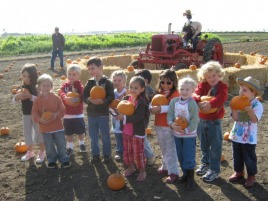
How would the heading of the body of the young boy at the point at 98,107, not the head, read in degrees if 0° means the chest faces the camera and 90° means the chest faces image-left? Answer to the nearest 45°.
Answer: approximately 0°

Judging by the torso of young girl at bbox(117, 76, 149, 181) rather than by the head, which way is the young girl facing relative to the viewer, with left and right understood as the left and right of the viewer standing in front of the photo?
facing the viewer and to the left of the viewer

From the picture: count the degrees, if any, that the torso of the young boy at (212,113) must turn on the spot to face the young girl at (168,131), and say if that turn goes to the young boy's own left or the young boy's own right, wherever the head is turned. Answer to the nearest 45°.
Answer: approximately 45° to the young boy's own right

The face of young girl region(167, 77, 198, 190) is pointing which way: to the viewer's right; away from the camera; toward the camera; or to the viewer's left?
toward the camera

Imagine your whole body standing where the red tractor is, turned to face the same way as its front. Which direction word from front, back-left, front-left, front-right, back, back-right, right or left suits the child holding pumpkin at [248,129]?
front-left

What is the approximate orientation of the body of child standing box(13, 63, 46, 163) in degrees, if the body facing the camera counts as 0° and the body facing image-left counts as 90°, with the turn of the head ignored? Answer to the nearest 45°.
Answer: approximately 45°

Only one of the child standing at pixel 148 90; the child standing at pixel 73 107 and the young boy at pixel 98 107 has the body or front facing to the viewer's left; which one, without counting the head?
the child standing at pixel 148 90

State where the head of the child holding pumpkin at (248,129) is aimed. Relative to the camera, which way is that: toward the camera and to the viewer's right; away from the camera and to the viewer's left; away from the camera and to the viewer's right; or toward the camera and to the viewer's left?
toward the camera and to the viewer's left

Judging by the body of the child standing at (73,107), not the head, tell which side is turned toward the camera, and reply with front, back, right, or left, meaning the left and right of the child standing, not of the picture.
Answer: front

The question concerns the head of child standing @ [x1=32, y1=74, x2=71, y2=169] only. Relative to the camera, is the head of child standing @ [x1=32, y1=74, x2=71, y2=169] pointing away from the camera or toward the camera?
toward the camera

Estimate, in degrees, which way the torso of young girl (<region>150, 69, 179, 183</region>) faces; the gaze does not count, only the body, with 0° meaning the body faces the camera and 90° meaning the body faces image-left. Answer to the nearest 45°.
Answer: approximately 45°

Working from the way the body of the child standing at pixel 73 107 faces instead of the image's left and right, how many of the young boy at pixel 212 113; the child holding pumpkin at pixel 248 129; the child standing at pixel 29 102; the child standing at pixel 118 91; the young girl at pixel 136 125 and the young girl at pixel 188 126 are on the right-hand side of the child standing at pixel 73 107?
1
